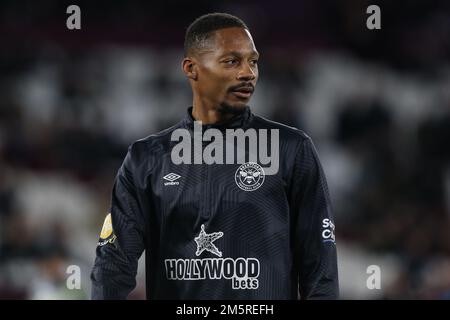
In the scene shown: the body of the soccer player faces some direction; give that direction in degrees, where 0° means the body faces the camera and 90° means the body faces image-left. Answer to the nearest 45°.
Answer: approximately 0°

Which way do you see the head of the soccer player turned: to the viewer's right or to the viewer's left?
to the viewer's right
